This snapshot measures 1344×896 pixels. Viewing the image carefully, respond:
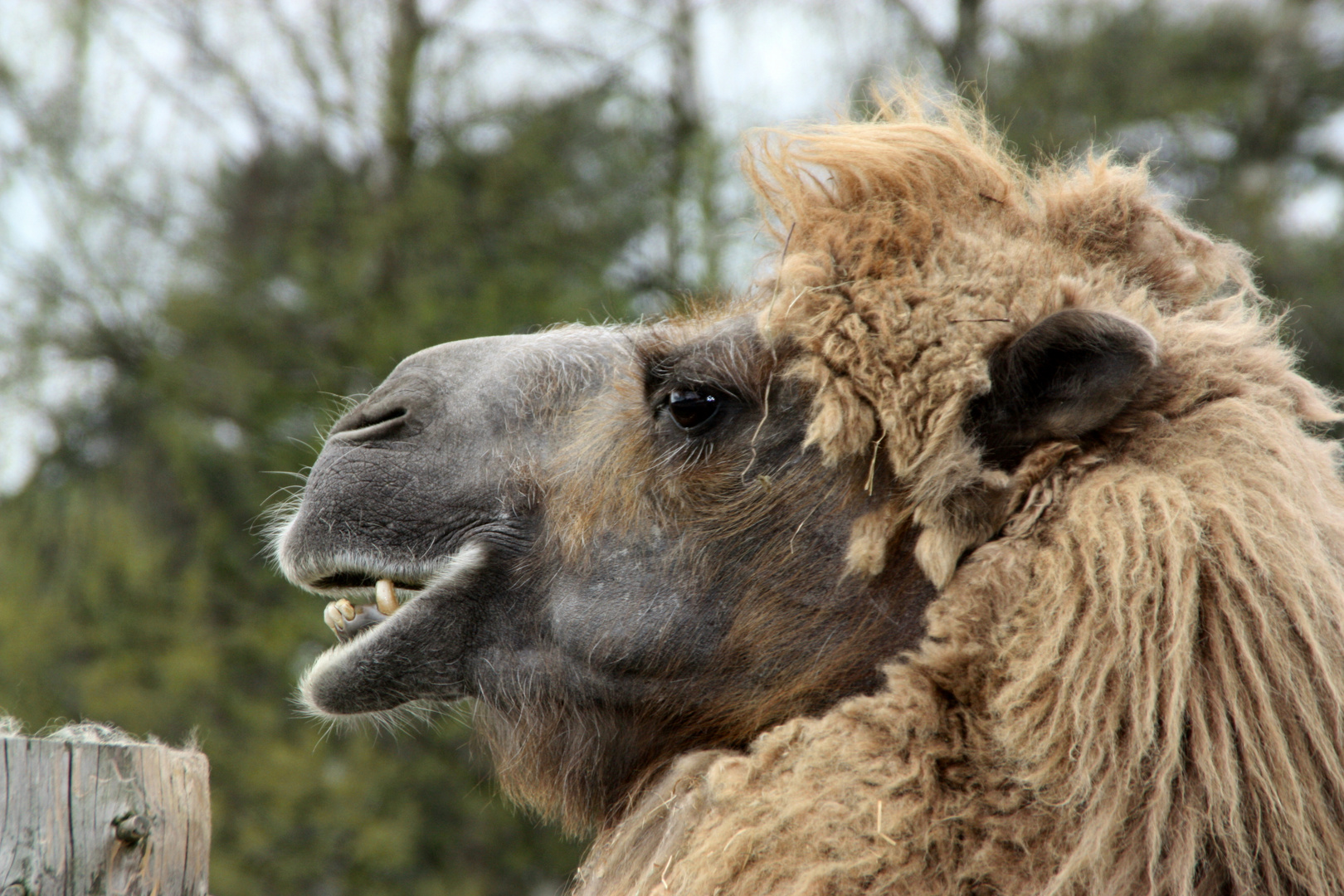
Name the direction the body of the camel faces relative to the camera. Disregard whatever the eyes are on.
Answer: to the viewer's left

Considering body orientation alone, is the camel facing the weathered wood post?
yes
